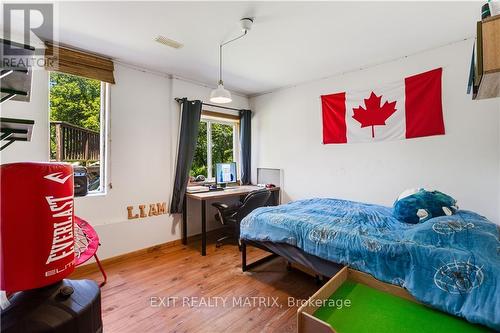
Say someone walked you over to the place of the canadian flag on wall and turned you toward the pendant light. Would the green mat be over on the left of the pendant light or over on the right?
left

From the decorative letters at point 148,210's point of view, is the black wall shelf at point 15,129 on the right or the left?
on its right

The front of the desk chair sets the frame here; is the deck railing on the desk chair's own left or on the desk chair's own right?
on the desk chair's own left

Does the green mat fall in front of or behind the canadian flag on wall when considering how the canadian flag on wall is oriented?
in front

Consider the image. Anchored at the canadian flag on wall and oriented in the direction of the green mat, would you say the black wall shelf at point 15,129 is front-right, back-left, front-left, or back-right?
front-right

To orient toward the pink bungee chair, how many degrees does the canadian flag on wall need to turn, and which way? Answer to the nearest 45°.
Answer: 0° — it already faces it

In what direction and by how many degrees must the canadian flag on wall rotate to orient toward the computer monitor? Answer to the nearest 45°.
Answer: approximately 45° to its right

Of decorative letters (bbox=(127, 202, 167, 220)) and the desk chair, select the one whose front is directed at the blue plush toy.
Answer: the decorative letters

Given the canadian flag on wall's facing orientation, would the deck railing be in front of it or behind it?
in front

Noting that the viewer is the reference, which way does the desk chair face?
facing away from the viewer and to the left of the viewer

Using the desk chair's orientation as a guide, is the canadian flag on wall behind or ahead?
behind

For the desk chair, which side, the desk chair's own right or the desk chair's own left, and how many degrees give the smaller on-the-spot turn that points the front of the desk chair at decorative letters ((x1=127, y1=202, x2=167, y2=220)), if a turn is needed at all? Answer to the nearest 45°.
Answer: approximately 45° to the desk chair's own left

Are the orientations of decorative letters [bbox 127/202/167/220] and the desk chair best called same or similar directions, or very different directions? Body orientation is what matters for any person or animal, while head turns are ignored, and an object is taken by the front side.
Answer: very different directions

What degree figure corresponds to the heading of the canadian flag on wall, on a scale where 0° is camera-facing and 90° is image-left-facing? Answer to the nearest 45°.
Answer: approximately 45°

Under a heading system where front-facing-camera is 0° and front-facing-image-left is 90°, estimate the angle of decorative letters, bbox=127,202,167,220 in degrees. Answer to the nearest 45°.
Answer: approximately 315°

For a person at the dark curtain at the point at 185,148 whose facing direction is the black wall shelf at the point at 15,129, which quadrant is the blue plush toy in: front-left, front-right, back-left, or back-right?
front-left

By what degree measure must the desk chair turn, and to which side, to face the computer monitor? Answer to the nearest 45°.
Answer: approximately 45° to its right
